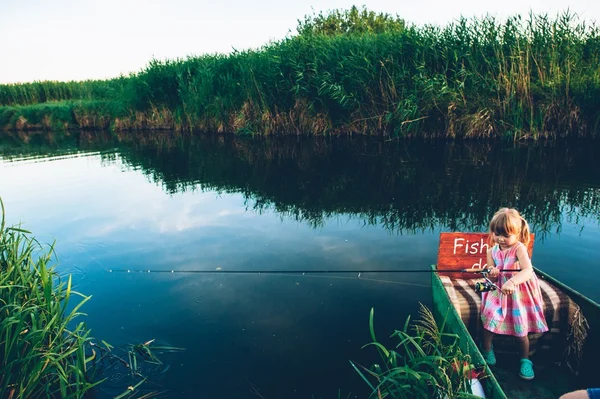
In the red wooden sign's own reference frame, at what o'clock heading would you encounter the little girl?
The little girl is roughly at 11 o'clock from the red wooden sign.

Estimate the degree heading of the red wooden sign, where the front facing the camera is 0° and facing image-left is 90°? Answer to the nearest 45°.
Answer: approximately 0°
